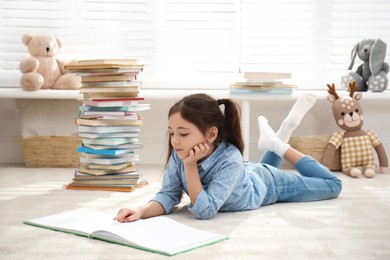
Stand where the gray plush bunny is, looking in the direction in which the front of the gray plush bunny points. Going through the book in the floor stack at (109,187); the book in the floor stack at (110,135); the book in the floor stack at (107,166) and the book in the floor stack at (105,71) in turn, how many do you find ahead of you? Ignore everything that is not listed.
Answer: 4

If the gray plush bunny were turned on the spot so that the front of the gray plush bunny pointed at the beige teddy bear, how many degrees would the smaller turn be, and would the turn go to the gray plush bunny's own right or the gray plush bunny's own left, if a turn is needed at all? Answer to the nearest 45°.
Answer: approximately 45° to the gray plush bunny's own right

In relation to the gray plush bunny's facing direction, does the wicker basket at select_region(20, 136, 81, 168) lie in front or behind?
in front

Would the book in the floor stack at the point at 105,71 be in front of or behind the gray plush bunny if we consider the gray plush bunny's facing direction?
in front

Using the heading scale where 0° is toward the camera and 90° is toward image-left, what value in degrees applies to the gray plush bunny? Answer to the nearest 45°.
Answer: approximately 45°

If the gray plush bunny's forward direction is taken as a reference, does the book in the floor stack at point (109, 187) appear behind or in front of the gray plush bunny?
in front
